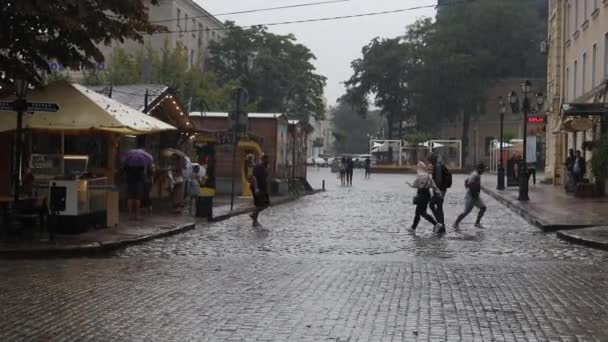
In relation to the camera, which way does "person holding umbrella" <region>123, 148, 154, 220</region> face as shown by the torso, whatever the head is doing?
away from the camera

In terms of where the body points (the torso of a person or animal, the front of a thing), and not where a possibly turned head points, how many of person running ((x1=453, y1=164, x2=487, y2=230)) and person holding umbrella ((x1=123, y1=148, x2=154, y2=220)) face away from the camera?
1

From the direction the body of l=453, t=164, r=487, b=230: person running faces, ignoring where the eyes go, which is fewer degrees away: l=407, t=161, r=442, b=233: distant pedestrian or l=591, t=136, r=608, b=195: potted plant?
the potted plant

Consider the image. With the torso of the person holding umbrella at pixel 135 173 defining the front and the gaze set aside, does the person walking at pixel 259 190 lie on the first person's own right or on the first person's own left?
on the first person's own right

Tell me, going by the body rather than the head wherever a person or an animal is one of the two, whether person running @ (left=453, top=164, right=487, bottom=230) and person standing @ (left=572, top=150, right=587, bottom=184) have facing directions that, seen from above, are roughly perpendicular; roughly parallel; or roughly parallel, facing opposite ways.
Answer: roughly perpendicular

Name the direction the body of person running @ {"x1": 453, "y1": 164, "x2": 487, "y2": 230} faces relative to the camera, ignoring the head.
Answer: to the viewer's right
